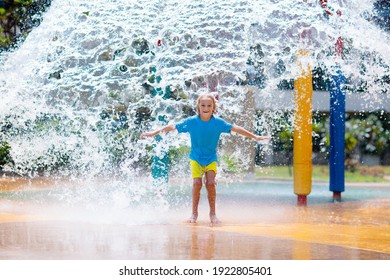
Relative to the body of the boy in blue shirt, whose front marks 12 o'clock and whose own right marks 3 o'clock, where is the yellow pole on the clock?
The yellow pole is roughly at 7 o'clock from the boy in blue shirt.

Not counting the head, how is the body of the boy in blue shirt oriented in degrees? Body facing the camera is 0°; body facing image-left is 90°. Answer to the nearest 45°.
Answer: approximately 0°

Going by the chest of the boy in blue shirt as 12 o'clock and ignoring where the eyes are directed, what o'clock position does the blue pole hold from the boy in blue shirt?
The blue pole is roughly at 7 o'clock from the boy in blue shirt.
